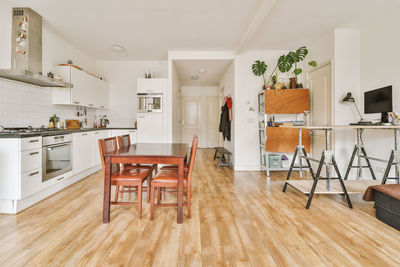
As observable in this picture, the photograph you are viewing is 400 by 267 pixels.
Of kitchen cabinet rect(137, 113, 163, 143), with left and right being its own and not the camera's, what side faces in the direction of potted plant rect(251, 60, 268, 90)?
left

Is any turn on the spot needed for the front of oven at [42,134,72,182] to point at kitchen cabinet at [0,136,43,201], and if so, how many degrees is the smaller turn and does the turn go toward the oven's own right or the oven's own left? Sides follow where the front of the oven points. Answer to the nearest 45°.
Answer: approximately 90° to the oven's own right

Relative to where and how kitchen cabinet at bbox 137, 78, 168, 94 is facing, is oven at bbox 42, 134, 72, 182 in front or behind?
in front

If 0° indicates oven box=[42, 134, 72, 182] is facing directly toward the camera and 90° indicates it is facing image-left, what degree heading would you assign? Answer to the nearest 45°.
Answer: approximately 315°

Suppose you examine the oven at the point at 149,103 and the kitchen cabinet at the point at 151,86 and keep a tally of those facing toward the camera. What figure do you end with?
2

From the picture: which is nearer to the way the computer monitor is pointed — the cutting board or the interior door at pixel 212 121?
the cutting board

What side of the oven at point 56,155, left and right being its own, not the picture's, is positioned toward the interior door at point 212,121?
left

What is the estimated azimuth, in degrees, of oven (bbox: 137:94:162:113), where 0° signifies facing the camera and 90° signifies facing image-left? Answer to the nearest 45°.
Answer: approximately 0°

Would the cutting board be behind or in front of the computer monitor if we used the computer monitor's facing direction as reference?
in front
